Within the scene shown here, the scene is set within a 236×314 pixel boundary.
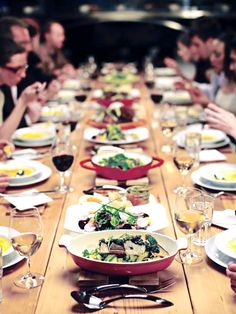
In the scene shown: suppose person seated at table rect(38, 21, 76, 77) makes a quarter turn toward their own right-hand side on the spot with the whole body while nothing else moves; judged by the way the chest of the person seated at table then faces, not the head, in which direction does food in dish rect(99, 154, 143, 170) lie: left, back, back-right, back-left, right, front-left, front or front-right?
front-left

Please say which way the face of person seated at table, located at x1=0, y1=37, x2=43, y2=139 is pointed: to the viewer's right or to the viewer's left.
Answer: to the viewer's right

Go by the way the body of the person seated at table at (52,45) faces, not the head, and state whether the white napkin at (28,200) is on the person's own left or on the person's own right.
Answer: on the person's own right

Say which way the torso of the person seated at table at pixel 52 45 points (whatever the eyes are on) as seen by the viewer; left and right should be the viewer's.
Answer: facing the viewer and to the right of the viewer

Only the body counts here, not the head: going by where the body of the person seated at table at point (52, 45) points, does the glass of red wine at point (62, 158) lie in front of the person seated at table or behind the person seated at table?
in front

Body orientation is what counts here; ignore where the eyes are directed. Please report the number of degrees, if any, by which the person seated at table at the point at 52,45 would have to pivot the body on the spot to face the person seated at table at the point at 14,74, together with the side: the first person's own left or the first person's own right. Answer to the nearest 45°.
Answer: approximately 45° to the first person's own right

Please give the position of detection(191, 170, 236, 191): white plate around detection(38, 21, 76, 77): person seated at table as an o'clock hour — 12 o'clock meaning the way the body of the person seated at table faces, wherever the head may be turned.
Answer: The white plate is roughly at 1 o'clock from the person seated at table.

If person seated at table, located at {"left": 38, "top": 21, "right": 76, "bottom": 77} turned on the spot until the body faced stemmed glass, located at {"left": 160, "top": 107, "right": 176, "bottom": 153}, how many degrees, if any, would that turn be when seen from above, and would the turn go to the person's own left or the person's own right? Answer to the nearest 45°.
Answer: approximately 45° to the person's own right

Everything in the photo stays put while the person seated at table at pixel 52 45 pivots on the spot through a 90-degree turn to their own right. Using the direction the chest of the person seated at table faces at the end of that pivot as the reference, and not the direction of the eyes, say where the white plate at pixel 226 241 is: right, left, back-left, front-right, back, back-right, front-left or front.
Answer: front-left

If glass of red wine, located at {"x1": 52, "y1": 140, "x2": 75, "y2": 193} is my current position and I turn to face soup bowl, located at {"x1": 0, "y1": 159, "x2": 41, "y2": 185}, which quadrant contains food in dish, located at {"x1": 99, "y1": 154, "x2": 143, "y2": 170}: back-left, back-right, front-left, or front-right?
back-right

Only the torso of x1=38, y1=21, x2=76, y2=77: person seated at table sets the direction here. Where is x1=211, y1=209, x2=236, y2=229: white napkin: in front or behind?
in front

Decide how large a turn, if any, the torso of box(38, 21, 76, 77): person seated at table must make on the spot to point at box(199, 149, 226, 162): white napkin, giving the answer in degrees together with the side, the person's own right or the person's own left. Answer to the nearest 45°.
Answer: approximately 45° to the person's own right

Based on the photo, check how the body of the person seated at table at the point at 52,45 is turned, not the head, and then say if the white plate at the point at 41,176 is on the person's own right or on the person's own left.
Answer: on the person's own right

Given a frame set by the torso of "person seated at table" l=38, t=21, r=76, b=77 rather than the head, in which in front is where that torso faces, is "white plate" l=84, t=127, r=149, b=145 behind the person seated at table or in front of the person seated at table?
in front

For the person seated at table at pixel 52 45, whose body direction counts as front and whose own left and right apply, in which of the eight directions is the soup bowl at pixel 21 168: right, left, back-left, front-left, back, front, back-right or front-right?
front-right

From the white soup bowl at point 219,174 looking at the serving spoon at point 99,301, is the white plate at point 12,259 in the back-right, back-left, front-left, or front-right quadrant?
front-right
